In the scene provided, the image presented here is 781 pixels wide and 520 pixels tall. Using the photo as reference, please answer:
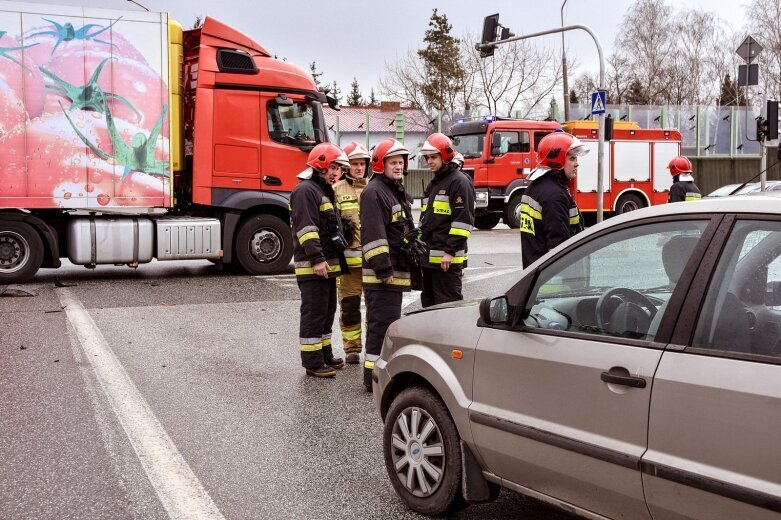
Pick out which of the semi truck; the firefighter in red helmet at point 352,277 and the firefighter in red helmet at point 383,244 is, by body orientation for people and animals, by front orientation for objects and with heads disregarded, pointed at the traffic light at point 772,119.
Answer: the semi truck

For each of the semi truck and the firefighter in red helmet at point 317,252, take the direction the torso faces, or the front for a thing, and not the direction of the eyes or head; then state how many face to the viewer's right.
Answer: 2

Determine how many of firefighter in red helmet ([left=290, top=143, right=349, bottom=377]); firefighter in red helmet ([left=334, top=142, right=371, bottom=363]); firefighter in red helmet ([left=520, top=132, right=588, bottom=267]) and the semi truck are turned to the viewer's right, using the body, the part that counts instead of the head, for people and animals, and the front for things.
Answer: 3

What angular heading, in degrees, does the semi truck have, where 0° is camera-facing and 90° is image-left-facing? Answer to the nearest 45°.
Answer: approximately 270°

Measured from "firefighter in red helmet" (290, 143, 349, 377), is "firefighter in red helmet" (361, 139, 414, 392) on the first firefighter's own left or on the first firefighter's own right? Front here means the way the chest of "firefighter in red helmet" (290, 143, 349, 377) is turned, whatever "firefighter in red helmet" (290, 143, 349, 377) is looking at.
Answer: on the first firefighter's own right

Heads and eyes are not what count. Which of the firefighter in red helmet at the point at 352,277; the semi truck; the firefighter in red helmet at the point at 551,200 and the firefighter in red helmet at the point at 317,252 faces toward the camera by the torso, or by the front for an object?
the firefighter in red helmet at the point at 352,277

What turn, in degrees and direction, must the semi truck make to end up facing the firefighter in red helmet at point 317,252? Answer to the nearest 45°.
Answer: approximately 90° to its right

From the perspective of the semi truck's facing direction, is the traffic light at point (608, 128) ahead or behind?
ahead

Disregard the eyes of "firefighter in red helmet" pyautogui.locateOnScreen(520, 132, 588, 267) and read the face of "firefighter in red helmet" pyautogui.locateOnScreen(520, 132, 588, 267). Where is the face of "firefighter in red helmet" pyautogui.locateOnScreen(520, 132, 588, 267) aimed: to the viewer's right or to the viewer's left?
to the viewer's right

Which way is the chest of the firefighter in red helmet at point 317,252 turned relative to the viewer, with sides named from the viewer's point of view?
facing to the right of the viewer

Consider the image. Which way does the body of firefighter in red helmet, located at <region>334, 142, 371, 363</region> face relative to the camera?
toward the camera

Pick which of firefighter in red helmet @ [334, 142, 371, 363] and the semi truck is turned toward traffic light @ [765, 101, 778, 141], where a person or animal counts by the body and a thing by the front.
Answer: the semi truck

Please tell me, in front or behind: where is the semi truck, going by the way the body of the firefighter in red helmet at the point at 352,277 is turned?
behind

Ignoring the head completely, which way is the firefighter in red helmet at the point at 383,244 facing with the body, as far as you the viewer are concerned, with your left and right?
facing the viewer and to the right of the viewer

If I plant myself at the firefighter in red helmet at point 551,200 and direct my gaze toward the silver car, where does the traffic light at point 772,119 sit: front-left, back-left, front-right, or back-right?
back-left
